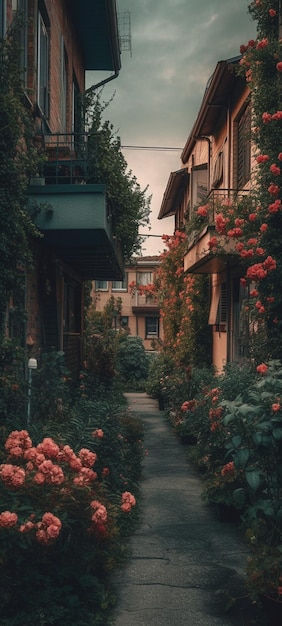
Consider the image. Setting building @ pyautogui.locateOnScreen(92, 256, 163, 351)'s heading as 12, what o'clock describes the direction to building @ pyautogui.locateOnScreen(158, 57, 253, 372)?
building @ pyautogui.locateOnScreen(158, 57, 253, 372) is roughly at 12 o'clock from building @ pyautogui.locateOnScreen(92, 256, 163, 351).

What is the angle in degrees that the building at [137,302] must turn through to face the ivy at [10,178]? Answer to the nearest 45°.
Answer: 0° — it already faces it

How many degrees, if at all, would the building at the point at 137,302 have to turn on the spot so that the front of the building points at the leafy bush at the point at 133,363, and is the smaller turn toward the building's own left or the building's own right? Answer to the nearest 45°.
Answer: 0° — it already faces it

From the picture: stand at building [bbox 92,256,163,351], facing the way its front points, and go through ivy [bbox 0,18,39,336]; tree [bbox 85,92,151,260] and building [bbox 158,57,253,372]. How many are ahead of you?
3

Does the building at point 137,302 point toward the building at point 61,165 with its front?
yes

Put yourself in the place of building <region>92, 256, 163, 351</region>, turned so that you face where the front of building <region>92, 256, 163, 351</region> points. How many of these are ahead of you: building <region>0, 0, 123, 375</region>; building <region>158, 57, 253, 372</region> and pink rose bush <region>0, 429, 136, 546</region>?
3

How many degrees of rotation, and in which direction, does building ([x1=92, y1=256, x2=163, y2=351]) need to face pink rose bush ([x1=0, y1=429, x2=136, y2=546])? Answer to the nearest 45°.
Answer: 0° — it already faces it

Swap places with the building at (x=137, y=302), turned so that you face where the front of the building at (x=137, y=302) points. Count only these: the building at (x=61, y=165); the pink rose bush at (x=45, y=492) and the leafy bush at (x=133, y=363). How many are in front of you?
3

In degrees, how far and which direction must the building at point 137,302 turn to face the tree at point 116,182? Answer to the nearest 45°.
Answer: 0° — it already faces it

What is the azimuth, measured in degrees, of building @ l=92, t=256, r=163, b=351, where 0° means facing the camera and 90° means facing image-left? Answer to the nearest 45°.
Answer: approximately 0°
